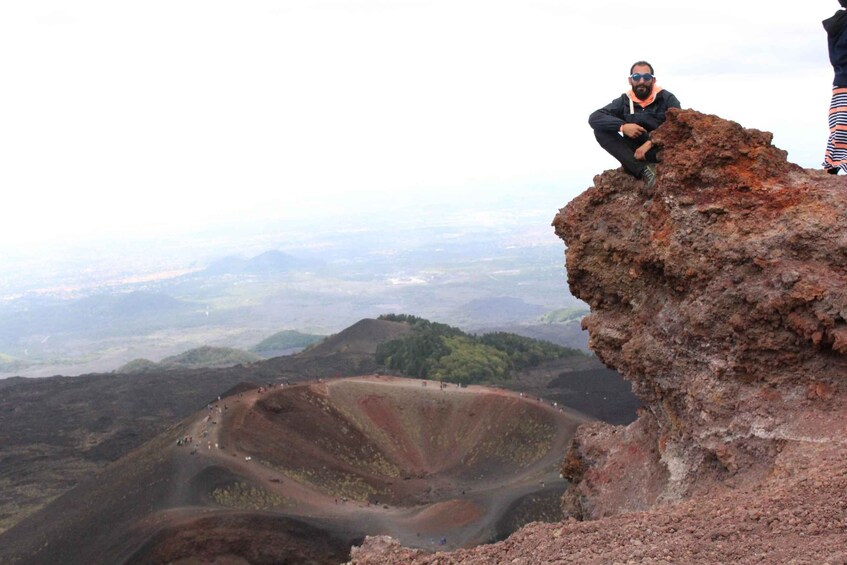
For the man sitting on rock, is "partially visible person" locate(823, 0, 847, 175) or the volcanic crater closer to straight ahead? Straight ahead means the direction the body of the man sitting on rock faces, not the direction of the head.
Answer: the partially visible person

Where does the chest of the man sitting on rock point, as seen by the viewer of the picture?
toward the camera

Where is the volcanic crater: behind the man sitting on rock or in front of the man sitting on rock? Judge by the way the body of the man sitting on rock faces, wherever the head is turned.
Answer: behind

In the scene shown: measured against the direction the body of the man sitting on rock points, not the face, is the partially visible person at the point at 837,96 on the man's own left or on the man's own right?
on the man's own left

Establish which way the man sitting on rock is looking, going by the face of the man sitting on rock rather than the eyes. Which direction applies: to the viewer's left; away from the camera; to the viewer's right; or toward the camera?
toward the camera

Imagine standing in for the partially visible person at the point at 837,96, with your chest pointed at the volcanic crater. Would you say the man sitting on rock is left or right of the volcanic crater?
left
